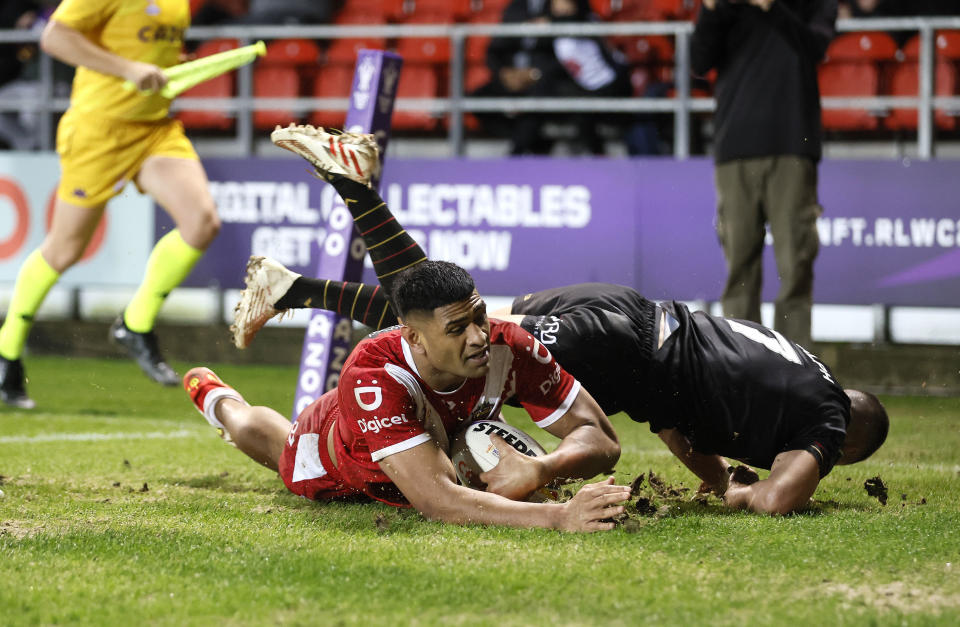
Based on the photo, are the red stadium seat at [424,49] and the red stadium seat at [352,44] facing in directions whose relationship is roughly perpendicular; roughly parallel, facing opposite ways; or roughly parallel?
roughly parallel

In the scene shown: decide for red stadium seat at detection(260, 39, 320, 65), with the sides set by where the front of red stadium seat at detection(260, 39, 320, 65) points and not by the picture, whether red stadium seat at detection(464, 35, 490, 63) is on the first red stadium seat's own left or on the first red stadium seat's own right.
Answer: on the first red stadium seat's own left

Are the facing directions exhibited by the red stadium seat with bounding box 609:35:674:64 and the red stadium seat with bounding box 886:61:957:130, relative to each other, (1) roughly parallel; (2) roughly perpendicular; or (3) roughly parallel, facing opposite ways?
roughly parallel

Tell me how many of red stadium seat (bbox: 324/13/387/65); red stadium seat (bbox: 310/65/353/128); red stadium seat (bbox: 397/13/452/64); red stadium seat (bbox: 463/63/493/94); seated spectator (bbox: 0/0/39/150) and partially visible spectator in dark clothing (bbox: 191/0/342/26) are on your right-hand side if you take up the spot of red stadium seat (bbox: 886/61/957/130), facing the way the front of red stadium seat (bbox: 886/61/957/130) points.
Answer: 6

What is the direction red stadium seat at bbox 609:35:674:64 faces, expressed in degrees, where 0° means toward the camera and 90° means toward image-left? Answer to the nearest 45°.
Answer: approximately 0°

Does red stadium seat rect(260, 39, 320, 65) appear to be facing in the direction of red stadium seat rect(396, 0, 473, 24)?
no

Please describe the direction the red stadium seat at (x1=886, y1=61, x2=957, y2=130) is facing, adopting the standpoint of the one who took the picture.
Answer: facing the viewer

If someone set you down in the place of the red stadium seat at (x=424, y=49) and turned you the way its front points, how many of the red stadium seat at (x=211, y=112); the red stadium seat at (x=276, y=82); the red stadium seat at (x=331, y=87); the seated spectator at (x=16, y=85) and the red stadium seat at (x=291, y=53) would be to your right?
5

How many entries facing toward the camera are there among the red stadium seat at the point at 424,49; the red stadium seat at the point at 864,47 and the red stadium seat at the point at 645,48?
3

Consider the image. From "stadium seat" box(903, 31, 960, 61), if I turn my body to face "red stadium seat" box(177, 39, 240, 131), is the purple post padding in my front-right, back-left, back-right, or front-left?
front-left

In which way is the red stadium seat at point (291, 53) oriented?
toward the camera

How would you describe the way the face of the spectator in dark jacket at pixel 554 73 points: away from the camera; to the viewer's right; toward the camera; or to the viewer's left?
toward the camera

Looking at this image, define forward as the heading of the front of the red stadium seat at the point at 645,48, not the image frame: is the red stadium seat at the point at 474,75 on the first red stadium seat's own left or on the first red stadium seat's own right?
on the first red stadium seat's own right

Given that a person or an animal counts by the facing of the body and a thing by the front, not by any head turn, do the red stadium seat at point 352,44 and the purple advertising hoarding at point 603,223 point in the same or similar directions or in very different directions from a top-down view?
same or similar directions

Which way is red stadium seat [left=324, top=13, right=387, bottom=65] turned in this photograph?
toward the camera

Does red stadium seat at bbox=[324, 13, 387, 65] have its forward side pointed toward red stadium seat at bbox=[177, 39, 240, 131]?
no

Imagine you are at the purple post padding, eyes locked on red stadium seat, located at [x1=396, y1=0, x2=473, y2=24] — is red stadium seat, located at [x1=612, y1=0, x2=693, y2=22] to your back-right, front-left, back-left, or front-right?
front-right

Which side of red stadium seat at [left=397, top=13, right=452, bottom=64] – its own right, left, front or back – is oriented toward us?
front
